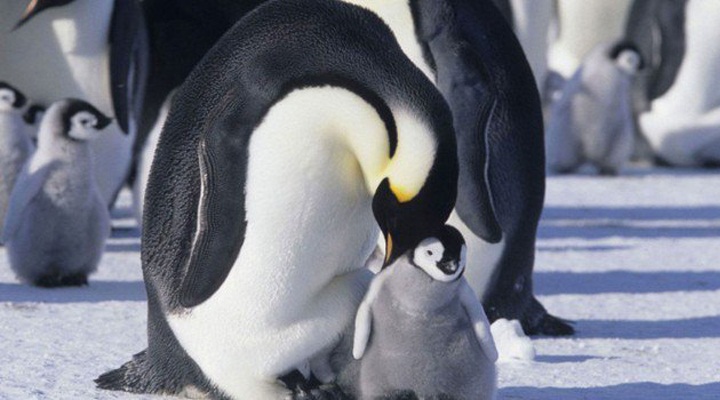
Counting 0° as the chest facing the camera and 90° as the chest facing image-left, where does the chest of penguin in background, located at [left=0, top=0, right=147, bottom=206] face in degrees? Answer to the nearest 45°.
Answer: approximately 45°

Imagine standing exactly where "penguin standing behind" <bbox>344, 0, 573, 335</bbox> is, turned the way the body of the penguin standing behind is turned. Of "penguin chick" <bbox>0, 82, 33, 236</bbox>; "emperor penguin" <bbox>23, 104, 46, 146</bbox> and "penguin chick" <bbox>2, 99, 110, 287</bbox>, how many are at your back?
0

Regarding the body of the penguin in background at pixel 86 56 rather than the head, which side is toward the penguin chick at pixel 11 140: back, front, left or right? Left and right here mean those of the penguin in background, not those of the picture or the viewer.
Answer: front

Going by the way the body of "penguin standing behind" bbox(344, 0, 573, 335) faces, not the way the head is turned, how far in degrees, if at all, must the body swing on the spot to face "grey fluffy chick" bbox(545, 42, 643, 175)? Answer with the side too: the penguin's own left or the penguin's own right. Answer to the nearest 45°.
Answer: approximately 90° to the penguin's own right

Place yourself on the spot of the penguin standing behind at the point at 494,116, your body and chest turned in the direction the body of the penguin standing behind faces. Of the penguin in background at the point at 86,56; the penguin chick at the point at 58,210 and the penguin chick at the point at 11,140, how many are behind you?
0

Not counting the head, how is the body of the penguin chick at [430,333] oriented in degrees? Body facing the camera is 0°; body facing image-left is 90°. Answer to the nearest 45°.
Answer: approximately 0°

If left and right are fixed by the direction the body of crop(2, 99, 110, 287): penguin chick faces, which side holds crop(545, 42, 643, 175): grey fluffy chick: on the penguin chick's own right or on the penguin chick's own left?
on the penguin chick's own left

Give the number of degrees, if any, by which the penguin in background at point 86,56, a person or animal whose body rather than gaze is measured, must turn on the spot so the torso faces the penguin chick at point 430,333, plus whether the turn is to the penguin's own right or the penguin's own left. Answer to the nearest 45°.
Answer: approximately 45° to the penguin's own left

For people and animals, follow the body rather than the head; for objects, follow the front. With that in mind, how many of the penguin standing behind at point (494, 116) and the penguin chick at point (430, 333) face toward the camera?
1

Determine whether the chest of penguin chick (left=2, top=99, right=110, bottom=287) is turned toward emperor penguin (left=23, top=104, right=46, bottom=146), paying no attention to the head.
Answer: no
